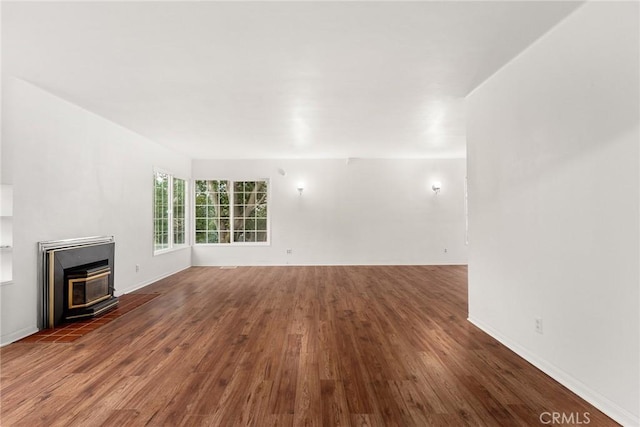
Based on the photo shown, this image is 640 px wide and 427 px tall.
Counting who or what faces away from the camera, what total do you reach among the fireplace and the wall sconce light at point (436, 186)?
0

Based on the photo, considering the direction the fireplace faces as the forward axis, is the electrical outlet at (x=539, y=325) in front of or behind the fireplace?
in front

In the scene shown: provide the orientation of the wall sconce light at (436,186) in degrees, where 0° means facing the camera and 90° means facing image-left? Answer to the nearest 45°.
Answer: approximately 0°

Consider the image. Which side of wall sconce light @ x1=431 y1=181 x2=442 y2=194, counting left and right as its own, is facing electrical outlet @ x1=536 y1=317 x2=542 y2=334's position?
front

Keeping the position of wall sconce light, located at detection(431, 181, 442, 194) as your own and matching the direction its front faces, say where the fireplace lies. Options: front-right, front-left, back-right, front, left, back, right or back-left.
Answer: front-right
